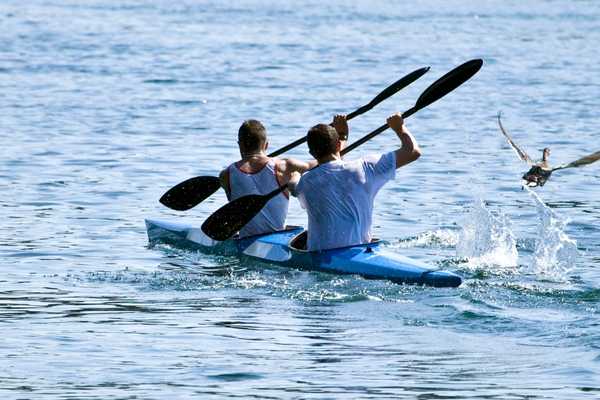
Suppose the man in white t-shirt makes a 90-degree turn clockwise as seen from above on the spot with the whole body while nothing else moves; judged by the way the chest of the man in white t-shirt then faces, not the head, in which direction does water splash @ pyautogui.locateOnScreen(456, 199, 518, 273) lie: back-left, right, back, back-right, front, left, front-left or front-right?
front-left

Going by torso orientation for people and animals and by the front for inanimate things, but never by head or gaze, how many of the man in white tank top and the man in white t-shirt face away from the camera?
2

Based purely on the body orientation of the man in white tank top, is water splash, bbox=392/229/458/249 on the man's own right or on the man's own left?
on the man's own right

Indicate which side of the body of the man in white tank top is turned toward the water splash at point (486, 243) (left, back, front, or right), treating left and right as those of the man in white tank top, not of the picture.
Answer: right

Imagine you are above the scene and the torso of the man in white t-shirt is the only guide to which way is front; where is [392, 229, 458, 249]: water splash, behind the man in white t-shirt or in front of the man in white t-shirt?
in front

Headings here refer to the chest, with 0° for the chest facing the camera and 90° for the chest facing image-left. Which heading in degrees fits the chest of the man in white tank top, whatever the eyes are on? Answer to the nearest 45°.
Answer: approximately 180°

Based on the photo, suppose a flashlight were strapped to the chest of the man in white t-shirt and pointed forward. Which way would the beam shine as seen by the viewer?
away from the camera
